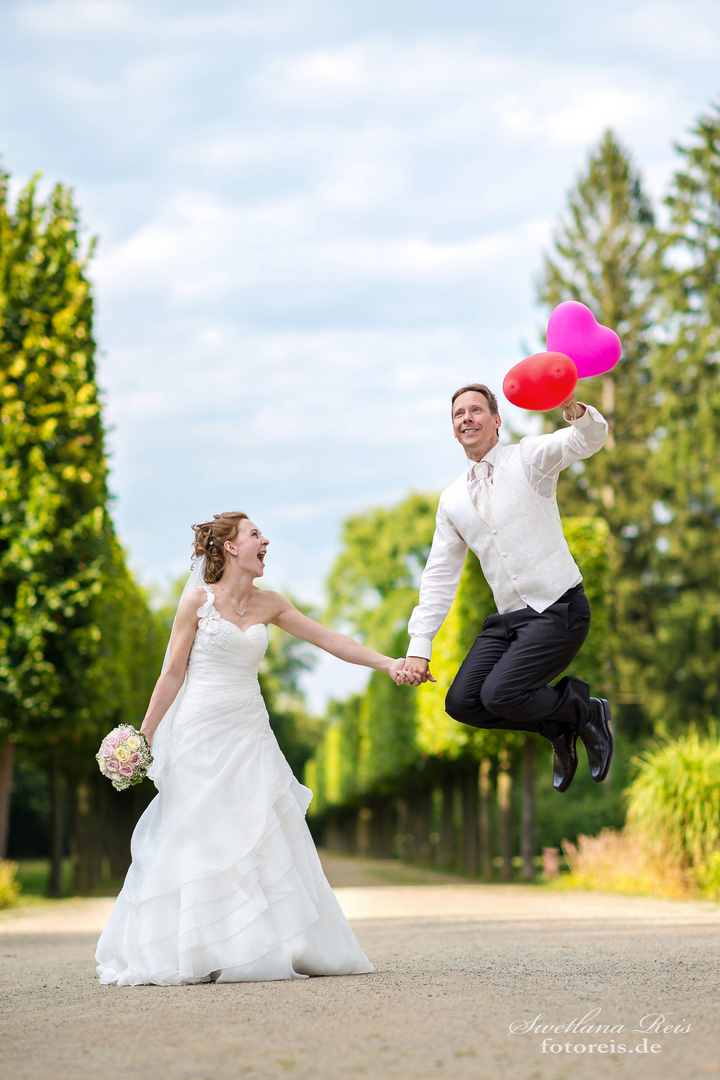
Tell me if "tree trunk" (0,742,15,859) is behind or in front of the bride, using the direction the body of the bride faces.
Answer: behind

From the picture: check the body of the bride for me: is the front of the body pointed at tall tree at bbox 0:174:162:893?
no

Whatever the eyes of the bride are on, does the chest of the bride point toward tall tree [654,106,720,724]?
no

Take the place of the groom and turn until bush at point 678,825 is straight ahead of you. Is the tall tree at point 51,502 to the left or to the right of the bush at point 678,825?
left

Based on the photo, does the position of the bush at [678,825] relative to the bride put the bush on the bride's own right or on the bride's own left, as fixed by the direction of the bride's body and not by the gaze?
on the bride's own left

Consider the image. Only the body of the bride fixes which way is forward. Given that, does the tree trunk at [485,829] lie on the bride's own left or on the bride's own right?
on the bride's own left

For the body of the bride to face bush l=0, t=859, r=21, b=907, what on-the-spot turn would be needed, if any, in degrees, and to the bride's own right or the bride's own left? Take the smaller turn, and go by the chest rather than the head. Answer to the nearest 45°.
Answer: approximately 135° to the bride's own left

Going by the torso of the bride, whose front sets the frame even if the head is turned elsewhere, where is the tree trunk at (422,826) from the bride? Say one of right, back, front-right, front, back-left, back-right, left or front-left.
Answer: back-left

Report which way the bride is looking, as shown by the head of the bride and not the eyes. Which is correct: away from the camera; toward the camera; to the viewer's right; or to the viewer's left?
to the viewer's right

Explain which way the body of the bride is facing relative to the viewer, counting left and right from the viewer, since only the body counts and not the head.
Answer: facing the viewer and to the right of the viewer

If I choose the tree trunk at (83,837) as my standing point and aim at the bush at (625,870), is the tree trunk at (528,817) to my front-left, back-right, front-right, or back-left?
front-left

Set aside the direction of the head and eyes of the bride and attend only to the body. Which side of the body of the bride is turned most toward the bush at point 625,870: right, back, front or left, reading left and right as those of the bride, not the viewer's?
left
